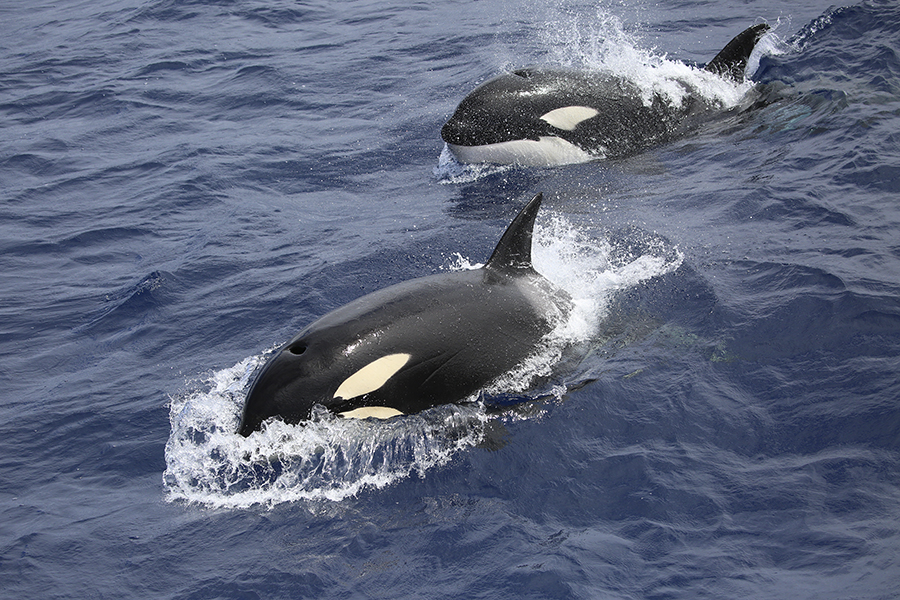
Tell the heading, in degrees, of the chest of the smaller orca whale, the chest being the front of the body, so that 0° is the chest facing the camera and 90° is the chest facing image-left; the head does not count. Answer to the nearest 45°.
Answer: approximately 90°

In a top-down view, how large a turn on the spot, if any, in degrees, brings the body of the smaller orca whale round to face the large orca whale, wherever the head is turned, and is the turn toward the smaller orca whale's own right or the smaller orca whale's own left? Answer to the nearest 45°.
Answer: approximately 90° to the smaller orca whale's own left
